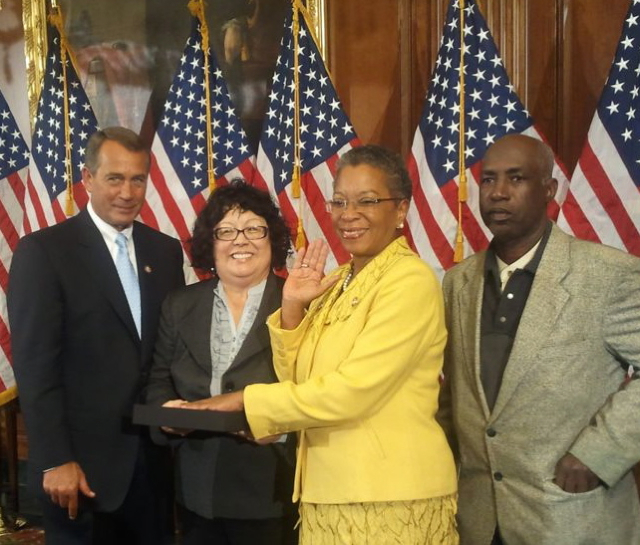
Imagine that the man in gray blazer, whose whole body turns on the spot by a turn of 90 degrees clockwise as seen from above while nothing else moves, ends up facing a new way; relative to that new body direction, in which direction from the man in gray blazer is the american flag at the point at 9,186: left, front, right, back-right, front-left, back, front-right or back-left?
front

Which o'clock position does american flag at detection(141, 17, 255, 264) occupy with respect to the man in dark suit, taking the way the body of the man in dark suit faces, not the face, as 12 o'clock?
The american flag is roughly at 8 o'clock from the man in dark suit.

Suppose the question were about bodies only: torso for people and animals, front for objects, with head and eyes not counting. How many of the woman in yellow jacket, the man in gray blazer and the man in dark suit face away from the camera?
0

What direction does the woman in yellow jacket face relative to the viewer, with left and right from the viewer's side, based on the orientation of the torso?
facing the viewer and to the left of the viewer

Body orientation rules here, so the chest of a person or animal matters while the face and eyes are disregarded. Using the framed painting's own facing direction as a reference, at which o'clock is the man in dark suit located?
The man in dark suit is roughly at 12 o'clock from the framed painting.

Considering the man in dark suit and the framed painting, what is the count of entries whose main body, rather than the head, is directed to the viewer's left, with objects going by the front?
0

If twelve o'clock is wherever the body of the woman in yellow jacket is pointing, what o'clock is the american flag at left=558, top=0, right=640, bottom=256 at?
The american flag is roughly at 6 o'clock from the woman in yellow jacket.

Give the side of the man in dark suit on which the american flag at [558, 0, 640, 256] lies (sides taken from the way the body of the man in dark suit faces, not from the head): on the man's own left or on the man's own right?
on the man's own left

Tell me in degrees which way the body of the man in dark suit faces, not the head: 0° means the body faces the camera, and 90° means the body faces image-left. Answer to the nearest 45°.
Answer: approximately 315°

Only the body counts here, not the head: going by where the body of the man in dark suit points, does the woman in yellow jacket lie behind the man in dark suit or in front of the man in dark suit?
in front

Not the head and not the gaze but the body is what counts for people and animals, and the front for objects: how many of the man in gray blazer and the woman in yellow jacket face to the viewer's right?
0

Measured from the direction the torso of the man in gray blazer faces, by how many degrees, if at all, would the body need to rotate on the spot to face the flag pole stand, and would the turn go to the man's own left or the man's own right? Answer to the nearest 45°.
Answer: approximately 90° to the man's own right

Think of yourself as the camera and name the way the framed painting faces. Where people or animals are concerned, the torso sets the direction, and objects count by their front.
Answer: facing the viewer

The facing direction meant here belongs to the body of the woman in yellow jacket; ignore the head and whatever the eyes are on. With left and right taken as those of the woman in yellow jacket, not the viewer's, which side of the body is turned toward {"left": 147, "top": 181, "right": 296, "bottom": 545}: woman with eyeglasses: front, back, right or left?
right
